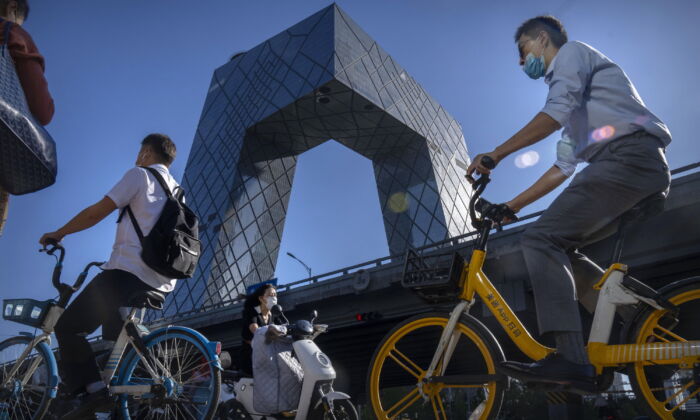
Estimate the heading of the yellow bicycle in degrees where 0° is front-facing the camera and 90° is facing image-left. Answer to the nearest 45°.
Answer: approximately 90°

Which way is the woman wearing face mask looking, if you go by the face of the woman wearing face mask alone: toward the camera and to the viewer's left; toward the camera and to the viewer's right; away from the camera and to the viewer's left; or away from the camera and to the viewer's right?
toward the camera and to the viewer's right

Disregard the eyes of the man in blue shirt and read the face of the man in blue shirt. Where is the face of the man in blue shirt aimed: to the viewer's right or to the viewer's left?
to the viewer's left

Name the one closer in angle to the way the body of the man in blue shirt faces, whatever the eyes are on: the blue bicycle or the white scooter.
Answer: the blue bicycle

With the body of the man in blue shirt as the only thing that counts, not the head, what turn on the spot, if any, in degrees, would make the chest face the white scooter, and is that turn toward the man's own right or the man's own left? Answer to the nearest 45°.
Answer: approximately 45° to the man's own right

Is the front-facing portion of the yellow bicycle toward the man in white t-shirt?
yes

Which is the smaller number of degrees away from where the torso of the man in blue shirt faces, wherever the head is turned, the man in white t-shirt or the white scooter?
the man in white t-shirt

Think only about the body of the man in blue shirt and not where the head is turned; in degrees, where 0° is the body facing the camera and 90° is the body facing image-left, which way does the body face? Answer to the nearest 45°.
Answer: approximately 90°

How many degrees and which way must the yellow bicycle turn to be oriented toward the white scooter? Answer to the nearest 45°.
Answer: approximately 45° to its right
